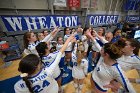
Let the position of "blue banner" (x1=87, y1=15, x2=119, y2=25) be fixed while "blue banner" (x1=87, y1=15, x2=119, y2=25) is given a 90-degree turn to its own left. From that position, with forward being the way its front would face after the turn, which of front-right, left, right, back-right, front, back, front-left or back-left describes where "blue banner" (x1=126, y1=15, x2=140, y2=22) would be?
front-left

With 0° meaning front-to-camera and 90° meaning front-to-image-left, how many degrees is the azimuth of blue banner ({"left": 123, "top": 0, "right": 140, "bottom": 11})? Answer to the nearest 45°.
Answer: approximately 0°

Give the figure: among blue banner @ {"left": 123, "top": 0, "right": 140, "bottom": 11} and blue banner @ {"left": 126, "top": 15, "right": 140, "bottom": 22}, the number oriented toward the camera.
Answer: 2

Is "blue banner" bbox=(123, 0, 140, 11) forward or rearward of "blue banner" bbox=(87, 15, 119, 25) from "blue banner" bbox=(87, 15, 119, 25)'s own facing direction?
rearward

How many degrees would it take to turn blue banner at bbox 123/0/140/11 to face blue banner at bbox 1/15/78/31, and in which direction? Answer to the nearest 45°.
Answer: approximately 45° to its right
